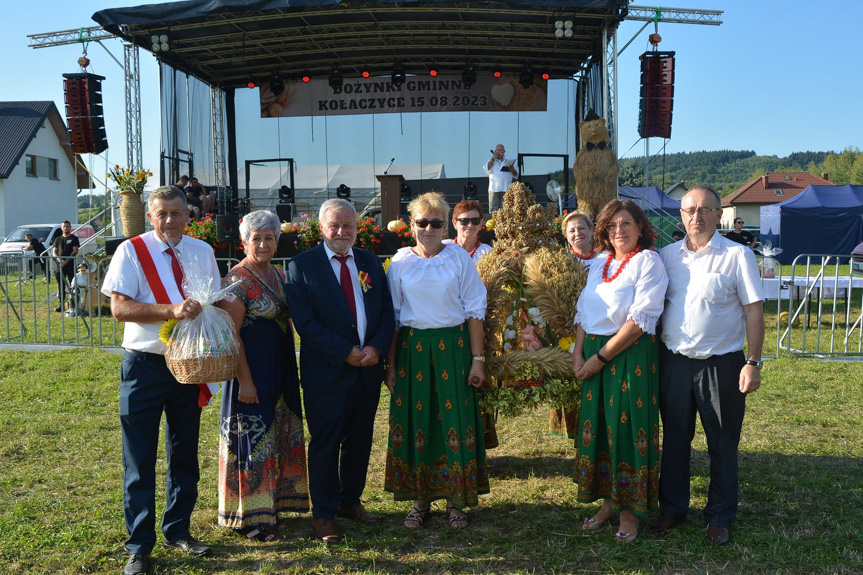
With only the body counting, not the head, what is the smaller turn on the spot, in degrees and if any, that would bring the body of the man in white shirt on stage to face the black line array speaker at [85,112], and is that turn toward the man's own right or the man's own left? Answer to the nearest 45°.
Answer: approximately 90° to the man's own right

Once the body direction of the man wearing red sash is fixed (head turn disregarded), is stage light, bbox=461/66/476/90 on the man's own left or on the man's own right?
on the man's own left

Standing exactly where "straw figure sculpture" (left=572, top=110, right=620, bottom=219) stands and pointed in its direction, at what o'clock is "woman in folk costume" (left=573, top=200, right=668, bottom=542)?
The woman in folk costume is roughly at 12 o'clock from the straw figure sculpture.

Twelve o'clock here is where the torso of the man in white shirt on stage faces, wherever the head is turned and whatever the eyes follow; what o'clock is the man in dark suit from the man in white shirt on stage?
The man in dark suit is roughly at 12 o'clock from the man in white shirt on stage.

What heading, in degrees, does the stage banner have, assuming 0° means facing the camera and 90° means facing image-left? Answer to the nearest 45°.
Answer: approximately 0°

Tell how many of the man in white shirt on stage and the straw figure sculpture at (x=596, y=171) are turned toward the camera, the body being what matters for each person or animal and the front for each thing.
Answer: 2
